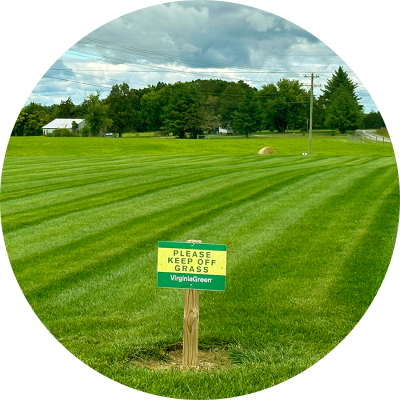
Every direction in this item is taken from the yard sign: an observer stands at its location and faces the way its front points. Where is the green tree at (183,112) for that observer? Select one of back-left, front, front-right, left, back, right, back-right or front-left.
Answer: back

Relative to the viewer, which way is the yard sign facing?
toward the camera

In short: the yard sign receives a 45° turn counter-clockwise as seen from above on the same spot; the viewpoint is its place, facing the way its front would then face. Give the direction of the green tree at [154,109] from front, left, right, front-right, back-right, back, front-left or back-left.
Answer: back-left
